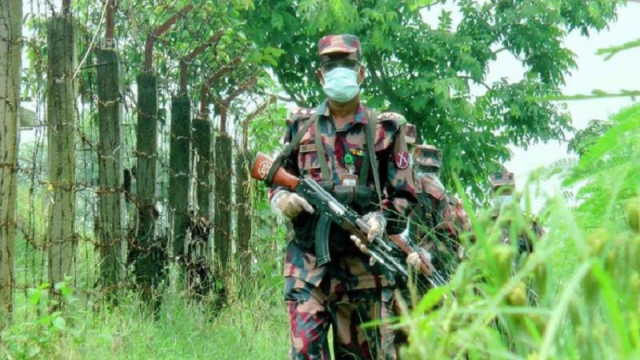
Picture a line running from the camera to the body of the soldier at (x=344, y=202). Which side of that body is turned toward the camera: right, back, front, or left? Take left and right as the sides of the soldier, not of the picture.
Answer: front

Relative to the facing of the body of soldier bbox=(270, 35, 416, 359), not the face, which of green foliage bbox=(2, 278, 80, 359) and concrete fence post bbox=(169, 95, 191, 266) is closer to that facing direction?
the green foliage

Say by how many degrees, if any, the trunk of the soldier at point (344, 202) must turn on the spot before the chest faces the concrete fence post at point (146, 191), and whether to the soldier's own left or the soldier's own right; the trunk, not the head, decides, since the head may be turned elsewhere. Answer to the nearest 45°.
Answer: approximately 135° to the soldier's own right

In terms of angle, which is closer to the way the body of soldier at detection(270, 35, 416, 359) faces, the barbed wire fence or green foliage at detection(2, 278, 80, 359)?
the green foliage

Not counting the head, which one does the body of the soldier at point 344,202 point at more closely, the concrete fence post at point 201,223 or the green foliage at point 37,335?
the green foliage

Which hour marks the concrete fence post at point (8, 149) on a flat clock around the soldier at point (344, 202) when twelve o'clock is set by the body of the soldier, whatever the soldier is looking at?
The concrete fence post is roughly at 3 o'clock from the soldier.

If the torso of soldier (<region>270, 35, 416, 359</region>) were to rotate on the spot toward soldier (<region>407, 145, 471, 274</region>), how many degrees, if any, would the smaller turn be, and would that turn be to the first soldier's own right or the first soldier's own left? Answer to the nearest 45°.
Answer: approximately 135° to the first soldier's own left

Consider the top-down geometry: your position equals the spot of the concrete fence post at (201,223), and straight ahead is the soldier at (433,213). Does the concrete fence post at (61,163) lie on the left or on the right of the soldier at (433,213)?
right

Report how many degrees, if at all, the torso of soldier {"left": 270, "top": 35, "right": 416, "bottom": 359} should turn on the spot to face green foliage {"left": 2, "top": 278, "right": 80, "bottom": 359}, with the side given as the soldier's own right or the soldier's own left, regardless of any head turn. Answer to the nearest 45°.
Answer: approximately 90° to the soldier's own right
